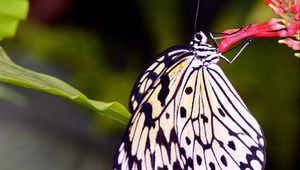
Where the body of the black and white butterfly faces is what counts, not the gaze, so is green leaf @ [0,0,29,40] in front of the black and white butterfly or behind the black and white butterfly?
behind

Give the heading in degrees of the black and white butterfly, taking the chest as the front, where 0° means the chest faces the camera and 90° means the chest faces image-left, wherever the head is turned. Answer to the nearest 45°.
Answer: approximately 270°
